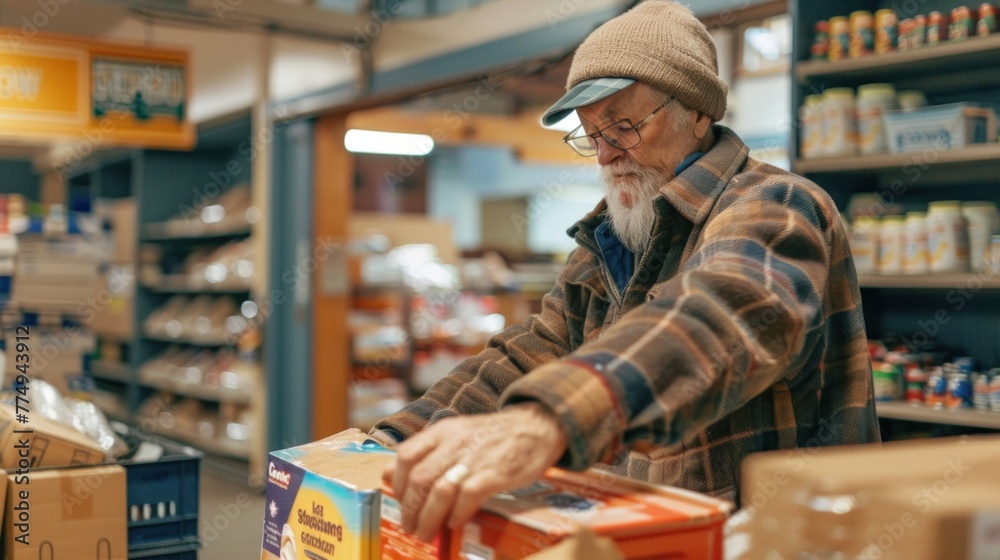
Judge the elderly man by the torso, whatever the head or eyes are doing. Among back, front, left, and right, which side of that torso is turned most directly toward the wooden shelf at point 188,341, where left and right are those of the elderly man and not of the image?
right

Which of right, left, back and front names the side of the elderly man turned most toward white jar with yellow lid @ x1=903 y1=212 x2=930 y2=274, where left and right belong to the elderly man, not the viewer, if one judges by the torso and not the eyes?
back

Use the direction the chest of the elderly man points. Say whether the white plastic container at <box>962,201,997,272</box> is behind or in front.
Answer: behind

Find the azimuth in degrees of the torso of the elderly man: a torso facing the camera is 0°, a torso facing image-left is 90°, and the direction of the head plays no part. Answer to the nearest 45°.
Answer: approximately 45°

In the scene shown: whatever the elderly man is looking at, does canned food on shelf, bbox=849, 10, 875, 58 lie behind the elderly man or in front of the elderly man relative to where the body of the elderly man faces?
behind

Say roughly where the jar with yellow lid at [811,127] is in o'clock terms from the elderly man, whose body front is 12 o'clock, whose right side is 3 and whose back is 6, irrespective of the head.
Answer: The jar with yellow lid is roughly at 5 o'clock from the elderly man.

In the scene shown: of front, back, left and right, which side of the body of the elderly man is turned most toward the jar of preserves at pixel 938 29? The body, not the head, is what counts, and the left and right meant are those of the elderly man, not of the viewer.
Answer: back

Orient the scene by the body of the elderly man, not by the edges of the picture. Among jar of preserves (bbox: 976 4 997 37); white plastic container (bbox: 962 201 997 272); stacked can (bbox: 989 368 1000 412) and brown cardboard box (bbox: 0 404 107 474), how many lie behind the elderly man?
3

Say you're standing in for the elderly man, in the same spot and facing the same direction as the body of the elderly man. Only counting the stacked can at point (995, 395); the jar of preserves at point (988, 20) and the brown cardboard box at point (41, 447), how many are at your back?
2

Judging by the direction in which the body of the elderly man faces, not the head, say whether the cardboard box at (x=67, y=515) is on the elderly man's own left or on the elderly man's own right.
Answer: on the elderly man's own right

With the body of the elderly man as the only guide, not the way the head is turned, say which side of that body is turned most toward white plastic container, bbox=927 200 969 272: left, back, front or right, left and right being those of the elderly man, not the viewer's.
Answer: back

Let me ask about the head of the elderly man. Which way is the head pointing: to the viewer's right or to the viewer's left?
to the viewer's left

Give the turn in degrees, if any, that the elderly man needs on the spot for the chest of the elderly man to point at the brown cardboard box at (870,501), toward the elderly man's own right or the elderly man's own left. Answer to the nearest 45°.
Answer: approximately 45° to the elderly man's own left
